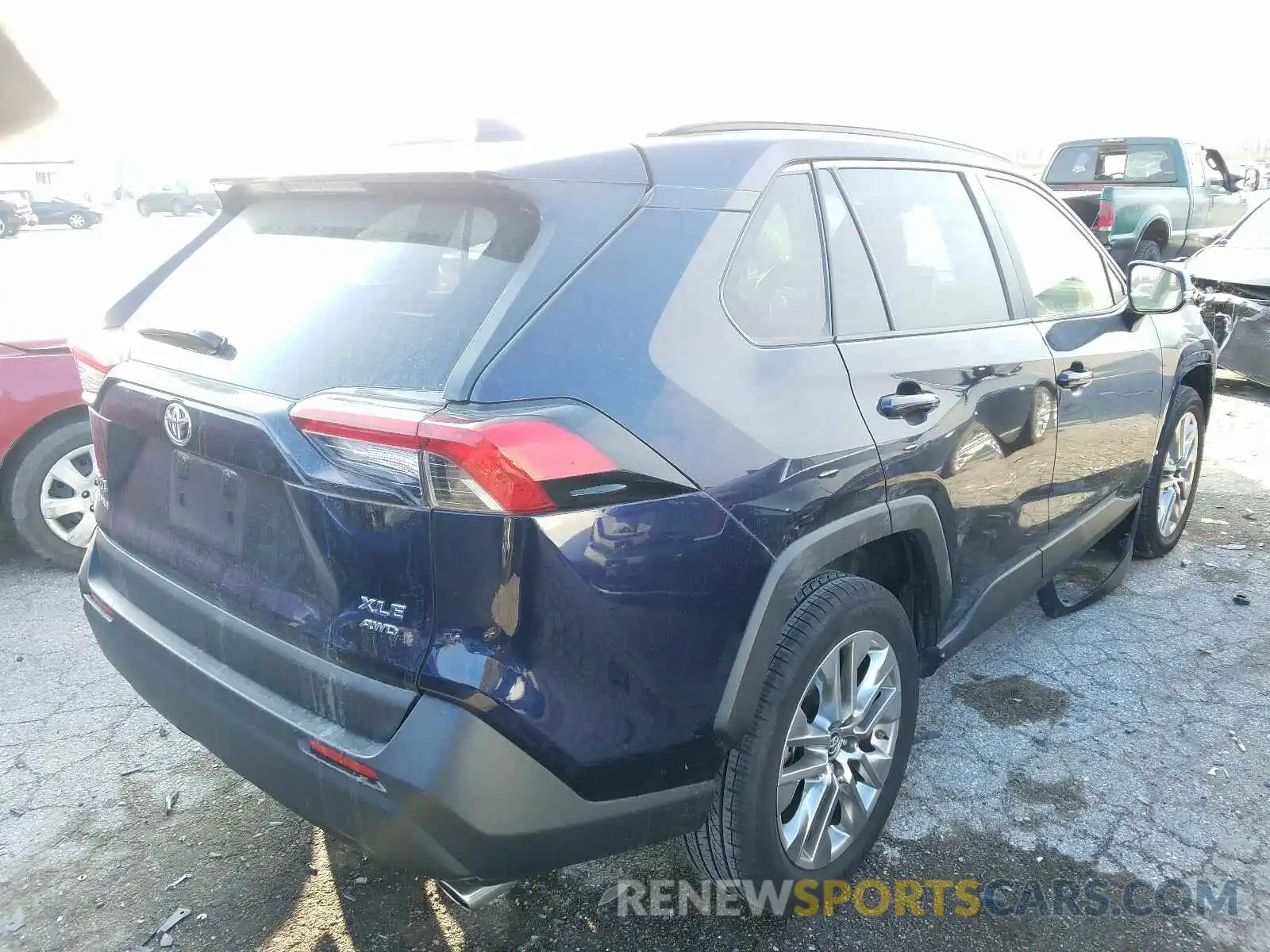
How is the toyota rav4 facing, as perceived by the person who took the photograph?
facing away from the viewer and to the right of the viewer

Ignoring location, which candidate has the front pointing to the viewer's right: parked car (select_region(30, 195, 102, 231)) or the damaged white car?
the parked car

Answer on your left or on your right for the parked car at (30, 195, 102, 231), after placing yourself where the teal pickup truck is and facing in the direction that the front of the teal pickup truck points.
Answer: on your left

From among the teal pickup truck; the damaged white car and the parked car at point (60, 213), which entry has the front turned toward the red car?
the damaged white car

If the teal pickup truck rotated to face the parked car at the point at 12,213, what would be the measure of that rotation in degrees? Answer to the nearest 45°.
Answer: approximately 135° to its left

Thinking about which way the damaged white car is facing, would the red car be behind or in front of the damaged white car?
in front

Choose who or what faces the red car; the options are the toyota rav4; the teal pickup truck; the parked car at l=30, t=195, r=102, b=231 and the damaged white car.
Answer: the damaged white car

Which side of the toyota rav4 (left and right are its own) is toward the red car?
left

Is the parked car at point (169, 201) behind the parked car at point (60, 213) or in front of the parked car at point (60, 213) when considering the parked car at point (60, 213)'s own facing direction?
in front

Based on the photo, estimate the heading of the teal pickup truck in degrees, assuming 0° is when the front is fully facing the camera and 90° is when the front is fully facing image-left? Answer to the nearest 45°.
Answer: approximately 225°

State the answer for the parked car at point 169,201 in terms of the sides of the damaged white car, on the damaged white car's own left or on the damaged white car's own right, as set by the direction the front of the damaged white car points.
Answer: on the damaged white car's own right

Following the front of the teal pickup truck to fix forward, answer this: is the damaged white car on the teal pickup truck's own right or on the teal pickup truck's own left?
on the teal pickup truck's own right

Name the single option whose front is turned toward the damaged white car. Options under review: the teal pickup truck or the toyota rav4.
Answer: the toyota rav4

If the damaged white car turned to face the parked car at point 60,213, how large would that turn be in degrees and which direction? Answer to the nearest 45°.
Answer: approximately 45° to its right
